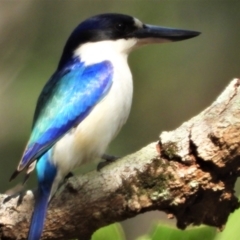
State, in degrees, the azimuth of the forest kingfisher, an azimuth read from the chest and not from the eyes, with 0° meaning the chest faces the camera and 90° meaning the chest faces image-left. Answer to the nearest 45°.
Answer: approximately 270°
